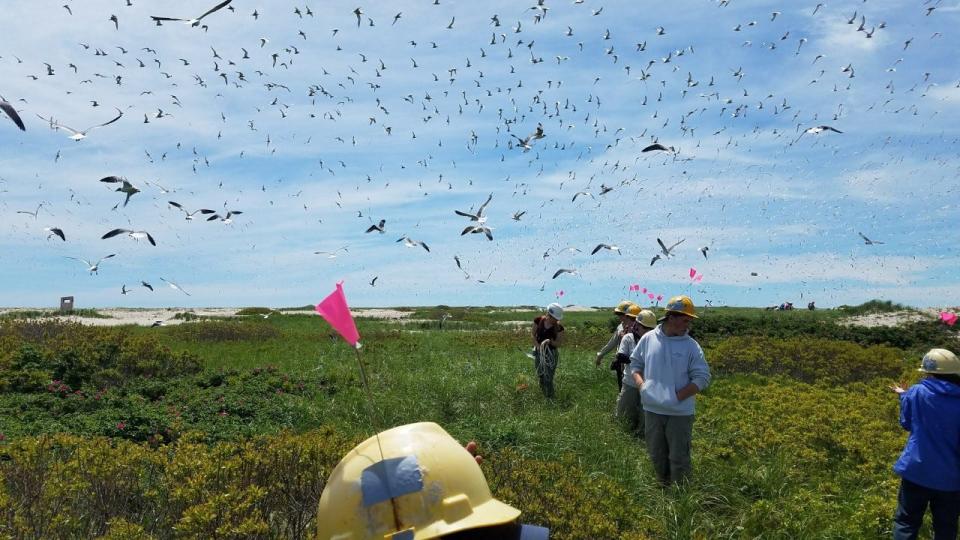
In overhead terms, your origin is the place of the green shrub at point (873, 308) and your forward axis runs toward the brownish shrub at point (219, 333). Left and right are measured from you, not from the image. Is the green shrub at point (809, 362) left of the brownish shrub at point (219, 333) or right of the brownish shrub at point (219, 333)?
left

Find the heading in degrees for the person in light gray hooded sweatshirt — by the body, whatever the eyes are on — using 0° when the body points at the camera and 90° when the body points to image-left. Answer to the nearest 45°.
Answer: approximately 0°

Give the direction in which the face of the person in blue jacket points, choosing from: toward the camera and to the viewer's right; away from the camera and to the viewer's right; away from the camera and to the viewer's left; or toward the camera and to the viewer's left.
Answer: away from the camera and to the viewer's left

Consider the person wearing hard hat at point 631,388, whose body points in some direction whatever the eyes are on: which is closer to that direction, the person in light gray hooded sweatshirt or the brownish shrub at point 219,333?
the person in light gray hooded sweatshirt

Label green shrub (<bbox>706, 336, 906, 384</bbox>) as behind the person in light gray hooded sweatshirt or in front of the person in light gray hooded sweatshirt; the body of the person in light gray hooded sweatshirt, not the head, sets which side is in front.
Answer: behind

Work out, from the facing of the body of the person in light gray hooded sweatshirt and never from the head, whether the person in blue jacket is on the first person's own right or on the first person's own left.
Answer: on the first person's own left

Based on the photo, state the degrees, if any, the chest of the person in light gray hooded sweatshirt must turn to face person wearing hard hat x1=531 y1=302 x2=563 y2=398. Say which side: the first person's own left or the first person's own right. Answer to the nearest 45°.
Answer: approximately 180°

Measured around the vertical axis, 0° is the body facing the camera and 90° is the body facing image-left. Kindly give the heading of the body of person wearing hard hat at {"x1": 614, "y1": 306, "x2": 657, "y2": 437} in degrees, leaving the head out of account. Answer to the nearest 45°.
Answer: approximately 45°

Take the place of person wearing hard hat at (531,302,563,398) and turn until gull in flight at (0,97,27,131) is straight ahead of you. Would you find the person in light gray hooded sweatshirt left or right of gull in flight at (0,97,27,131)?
left

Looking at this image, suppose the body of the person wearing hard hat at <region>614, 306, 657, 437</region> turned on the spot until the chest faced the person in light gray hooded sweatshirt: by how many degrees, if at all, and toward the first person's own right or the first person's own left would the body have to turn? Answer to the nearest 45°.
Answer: approximately 45° to the first person's own left

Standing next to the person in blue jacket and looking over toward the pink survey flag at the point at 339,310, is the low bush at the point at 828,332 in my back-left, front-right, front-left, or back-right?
back-right
